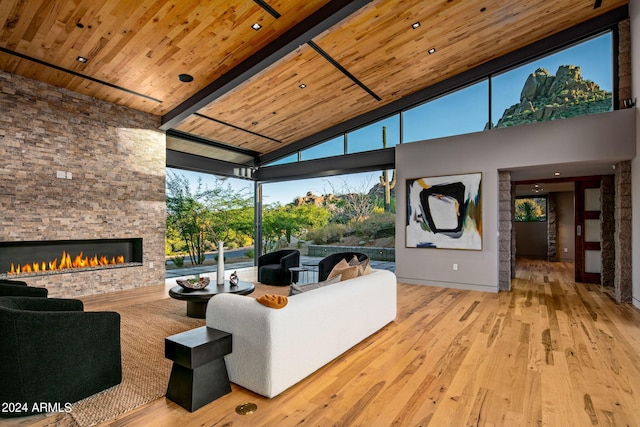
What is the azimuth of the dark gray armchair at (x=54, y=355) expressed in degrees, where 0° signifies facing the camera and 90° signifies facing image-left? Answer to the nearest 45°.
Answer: approximately 225°

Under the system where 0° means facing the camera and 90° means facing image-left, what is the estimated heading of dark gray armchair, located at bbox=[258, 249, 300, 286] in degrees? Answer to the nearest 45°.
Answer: approximately 45°

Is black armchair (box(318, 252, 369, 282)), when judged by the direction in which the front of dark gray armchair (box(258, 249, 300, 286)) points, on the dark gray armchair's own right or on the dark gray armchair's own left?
on the dark gray armchair's own left

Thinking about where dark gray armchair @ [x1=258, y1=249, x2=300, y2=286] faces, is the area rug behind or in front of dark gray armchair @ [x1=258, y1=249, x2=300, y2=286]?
in front

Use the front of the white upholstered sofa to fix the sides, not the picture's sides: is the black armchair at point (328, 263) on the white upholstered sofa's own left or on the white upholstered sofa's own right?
on the white upholstered sofa's own right

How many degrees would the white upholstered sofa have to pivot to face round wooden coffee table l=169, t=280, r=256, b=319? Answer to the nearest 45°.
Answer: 0° — it already faces it

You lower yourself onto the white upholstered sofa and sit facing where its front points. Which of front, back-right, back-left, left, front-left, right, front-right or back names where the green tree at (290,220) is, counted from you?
front-right

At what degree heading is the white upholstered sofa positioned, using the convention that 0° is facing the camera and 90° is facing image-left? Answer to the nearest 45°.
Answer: approximately 135°

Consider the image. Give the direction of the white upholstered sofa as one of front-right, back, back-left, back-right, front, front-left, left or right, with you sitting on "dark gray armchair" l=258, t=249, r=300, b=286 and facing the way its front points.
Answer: front-left

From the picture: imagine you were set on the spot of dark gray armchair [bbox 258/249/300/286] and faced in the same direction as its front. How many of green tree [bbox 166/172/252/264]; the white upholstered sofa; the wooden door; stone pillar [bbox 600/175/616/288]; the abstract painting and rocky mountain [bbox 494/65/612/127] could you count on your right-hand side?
1

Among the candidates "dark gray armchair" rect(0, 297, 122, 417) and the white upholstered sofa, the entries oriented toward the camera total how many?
0

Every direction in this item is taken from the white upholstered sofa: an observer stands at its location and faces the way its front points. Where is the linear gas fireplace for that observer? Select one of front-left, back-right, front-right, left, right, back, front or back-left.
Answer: front

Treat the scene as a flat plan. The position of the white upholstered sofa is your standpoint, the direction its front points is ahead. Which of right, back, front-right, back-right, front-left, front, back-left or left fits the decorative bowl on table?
front

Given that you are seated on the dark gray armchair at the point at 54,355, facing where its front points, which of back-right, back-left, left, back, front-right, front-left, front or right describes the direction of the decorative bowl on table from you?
front
